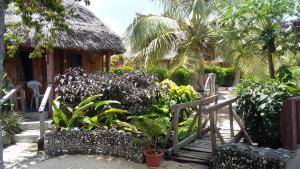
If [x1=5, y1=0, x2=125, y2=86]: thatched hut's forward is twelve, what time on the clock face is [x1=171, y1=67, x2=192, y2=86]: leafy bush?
The leafy bush is roughly at 8 o'clock from the thatched hut.

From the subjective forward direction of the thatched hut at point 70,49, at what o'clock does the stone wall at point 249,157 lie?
The stone wall is roughly at 11 o'clock from the thatched hut.

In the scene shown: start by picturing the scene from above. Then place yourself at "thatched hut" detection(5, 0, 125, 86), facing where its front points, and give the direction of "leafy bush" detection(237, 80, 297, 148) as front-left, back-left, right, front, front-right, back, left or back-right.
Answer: front-left

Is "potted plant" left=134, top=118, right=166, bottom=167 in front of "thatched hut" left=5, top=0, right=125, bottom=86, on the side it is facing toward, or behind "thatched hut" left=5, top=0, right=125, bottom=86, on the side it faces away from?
in front

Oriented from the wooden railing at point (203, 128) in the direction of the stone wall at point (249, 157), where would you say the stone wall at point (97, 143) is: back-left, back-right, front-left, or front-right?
back-right

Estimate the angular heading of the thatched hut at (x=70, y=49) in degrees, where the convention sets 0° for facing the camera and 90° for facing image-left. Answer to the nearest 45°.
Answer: approximately 0°

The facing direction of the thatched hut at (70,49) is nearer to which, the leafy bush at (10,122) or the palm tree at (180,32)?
the leafy bush

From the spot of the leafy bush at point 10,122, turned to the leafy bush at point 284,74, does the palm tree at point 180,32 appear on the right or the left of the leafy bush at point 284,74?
left

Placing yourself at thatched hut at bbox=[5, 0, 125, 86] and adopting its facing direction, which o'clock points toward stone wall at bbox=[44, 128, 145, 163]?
The stone wall is roughly at 12 o'clock from the thatched hut.

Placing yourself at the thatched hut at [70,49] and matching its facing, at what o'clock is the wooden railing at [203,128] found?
The wooden railing is roughly at 11 o'clock from the thatched hut.

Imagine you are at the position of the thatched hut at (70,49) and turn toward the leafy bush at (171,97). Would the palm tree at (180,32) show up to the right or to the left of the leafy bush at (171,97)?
left

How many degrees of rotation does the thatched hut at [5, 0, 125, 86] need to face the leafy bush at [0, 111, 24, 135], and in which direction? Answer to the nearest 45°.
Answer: approximately 45° to its right
